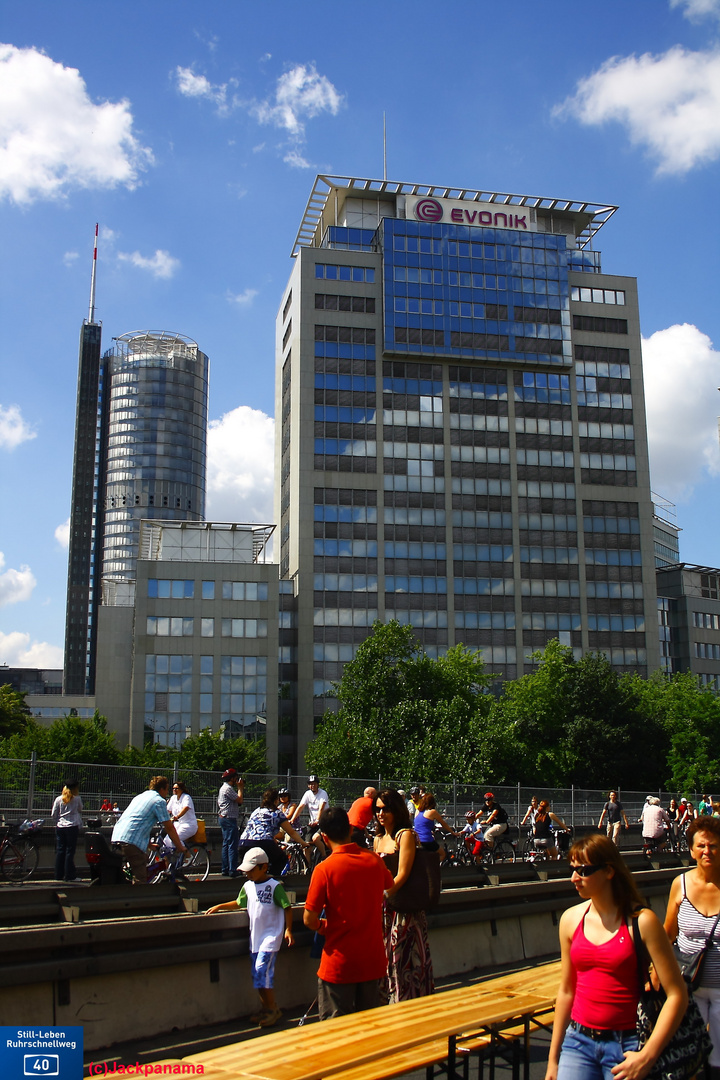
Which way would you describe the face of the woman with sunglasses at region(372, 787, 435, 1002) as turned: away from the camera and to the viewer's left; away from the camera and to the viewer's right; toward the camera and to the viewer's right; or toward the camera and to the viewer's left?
toward the camera and to the viewer's left

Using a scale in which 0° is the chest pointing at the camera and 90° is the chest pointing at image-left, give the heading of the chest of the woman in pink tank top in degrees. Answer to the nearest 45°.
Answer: approximately 45°

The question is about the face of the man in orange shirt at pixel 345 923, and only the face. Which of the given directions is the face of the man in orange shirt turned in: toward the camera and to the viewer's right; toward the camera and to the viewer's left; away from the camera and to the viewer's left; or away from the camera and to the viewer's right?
away from the camera and to the viewer's left

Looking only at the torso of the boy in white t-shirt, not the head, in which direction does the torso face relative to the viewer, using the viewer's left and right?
facing the viewer and to the left of the viewer

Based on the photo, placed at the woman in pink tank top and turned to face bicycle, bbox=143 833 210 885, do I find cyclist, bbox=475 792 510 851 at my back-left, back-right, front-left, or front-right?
front-right

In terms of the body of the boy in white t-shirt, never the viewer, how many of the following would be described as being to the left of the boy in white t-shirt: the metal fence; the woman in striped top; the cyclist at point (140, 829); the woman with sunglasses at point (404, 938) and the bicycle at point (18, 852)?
2

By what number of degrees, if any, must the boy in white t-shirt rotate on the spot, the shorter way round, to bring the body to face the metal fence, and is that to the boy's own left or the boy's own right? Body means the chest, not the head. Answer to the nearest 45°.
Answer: approximately 135° to the boy's own right

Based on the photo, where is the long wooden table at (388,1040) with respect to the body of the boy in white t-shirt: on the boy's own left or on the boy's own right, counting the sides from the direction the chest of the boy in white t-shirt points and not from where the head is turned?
on the boy's own left

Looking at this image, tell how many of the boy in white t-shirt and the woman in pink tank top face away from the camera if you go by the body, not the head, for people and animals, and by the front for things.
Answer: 0

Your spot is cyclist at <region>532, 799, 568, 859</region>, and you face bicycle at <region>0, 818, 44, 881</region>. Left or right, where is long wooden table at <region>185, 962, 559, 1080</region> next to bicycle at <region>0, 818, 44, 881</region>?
left
